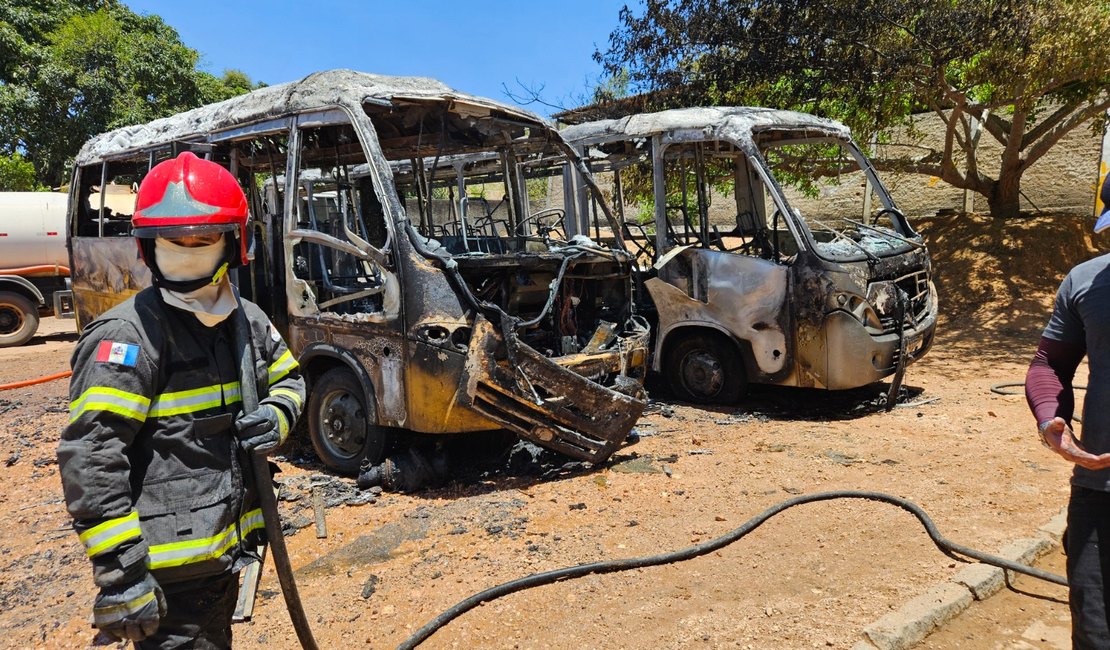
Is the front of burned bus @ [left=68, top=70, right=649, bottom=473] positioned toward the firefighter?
no

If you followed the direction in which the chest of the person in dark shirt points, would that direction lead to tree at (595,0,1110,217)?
no

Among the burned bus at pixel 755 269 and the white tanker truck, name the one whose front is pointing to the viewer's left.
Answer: the white tanker truck

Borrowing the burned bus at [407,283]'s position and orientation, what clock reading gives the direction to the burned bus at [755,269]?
the burned bus at [755,269] is roughly at 10 o'clock from the burned bus at [407,283].

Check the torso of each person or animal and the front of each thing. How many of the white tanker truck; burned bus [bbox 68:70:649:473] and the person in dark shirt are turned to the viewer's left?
1

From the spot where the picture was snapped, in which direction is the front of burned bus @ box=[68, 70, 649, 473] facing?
facing the viewer and to the right of the viewer

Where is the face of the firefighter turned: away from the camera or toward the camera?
toward the camera

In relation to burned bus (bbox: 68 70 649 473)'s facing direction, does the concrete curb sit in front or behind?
in front

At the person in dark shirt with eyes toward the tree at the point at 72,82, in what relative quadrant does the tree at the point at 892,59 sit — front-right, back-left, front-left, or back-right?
front-right

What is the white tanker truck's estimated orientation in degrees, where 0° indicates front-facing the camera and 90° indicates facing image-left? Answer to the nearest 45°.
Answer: approximately 90°

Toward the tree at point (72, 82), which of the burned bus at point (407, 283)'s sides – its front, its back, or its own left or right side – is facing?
back

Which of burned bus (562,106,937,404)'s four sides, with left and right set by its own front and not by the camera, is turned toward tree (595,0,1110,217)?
left
